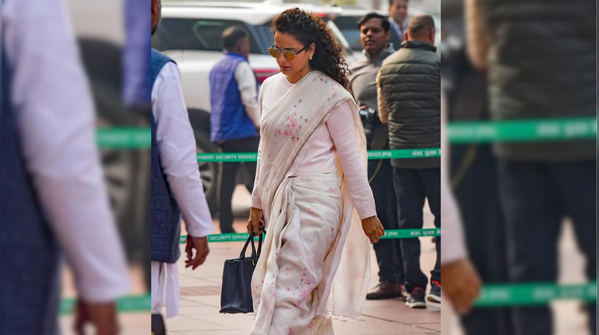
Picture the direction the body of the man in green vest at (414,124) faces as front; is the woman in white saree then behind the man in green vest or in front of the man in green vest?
behind

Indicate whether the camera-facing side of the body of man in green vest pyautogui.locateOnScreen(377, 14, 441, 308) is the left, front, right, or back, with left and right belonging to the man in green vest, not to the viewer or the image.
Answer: back

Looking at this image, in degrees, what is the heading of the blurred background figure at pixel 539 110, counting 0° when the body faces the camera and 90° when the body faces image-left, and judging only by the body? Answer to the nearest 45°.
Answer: approximately 180°

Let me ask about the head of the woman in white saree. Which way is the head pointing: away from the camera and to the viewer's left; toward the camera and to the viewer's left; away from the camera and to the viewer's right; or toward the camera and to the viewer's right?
toward the camera and to the viewer's left
